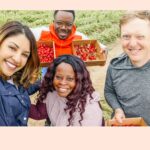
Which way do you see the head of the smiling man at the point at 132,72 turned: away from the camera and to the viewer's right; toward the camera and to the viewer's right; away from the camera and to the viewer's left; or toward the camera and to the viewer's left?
toward the camera and to the viewer's left

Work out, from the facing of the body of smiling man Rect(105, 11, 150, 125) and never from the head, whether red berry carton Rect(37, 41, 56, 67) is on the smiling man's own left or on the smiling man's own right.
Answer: on the smiling man's own right

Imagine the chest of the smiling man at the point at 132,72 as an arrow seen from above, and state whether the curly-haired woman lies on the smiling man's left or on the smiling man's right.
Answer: on the smiling man's right

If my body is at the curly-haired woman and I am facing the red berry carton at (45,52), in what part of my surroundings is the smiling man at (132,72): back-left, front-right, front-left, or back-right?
back-right

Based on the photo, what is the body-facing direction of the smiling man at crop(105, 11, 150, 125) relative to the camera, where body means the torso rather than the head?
toward the camera
